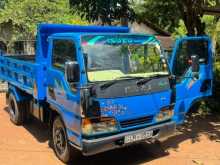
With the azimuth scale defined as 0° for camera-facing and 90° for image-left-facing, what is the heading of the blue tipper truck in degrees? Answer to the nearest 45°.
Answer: approximately 315°
